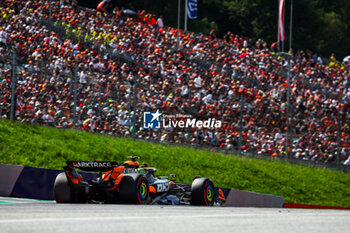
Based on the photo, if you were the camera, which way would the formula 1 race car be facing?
facing away from the viewer and to the right of the viewer
